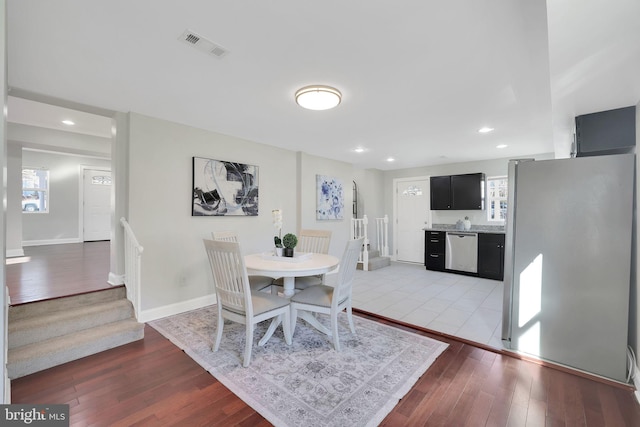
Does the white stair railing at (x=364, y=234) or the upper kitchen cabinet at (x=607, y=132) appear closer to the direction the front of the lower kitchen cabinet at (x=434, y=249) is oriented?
the upper kitchen cabinet

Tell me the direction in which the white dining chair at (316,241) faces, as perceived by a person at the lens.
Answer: facing the viewer and to the left of the viewer

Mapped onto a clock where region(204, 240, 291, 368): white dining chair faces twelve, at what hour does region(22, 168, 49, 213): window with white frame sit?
The window with white frame is roughly at 9 o'clock from the white dining chair.

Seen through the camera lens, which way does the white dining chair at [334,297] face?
facing away from the viewer and to the left of the viewer

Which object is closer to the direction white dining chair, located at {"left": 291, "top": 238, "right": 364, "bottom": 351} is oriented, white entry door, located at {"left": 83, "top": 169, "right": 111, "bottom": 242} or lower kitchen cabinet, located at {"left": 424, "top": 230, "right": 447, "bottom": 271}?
the white entry door

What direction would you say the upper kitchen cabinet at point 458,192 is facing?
toward the camera

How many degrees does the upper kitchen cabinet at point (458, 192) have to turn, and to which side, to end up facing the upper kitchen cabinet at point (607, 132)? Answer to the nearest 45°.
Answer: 0° — it already faces it

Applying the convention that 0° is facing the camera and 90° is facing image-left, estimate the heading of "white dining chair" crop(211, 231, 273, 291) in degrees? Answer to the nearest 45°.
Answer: approximately 315°

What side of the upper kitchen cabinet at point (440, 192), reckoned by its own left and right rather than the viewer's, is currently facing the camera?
front

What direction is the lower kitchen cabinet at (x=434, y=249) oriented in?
toward the camera
